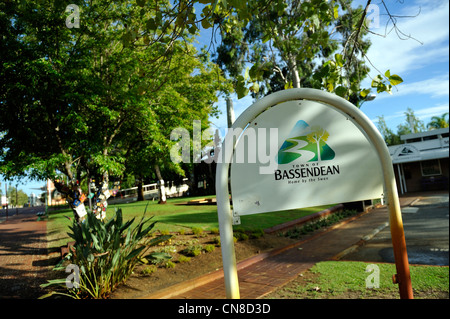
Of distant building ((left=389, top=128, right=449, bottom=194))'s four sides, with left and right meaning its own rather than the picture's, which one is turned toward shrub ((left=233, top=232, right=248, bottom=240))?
front

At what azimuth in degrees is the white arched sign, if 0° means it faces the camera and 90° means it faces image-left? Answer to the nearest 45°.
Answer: approximately 0°

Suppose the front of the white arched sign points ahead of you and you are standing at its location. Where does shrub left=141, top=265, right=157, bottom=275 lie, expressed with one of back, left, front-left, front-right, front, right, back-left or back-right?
back-right

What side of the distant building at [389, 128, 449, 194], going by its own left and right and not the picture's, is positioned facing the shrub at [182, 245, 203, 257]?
front

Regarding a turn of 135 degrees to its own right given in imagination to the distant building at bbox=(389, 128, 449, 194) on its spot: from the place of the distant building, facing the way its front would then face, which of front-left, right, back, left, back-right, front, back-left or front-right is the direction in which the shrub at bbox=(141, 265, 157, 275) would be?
back-left

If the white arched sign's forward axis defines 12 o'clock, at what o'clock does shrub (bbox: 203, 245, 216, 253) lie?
The shrub is roughly at 5 o'clock from the white arched sign.

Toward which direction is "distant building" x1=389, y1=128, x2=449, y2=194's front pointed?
toward the camera

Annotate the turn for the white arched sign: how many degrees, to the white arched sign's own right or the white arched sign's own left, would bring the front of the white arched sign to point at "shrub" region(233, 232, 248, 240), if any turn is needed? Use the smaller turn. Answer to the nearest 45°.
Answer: approximately 180°

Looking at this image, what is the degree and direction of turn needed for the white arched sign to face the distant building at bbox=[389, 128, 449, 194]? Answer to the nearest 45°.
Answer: approximately 180°
